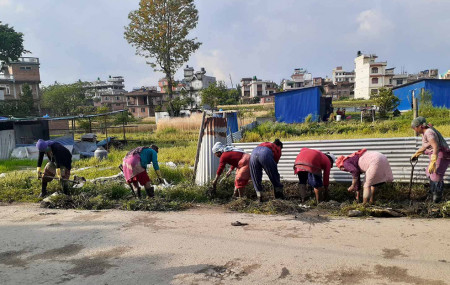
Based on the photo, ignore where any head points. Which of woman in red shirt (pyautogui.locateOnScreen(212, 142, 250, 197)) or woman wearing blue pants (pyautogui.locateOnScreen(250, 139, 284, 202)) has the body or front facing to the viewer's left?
the woman in red shirt

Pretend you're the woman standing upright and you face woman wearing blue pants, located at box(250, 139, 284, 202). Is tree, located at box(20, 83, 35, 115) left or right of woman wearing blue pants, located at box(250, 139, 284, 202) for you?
right

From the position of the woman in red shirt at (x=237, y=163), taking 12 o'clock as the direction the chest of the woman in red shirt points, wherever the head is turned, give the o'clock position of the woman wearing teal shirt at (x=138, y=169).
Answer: The woman wearing teal shirt is roughly at 12 o'clock from the woman in red shirt.

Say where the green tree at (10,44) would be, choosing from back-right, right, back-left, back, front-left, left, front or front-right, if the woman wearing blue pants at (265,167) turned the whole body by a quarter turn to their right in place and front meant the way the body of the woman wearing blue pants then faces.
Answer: back

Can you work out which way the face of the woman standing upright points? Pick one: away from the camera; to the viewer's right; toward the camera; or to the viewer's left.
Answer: to the viewer's left

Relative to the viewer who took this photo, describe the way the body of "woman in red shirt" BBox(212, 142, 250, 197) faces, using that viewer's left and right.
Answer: facing to the left of the viewer

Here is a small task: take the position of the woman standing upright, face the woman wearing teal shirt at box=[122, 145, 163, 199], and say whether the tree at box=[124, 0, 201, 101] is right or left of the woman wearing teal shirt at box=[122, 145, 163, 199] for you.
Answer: right

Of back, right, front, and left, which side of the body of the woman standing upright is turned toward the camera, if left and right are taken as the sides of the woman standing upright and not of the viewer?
left

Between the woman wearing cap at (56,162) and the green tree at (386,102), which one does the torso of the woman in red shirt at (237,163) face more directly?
the woman wearing cap

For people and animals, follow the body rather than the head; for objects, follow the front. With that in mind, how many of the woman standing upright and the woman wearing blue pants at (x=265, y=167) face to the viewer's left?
1

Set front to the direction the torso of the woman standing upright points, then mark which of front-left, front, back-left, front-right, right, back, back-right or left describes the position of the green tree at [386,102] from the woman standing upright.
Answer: right

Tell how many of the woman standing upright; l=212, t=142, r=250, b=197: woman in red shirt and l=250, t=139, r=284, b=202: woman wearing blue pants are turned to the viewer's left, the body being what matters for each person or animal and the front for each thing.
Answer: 2

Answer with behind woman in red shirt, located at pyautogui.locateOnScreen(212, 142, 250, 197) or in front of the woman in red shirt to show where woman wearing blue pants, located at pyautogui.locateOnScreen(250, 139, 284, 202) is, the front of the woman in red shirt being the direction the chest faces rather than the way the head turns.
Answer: behind

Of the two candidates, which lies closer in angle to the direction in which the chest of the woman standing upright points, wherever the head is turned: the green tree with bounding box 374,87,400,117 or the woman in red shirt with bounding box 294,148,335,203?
the woman in red shirt
